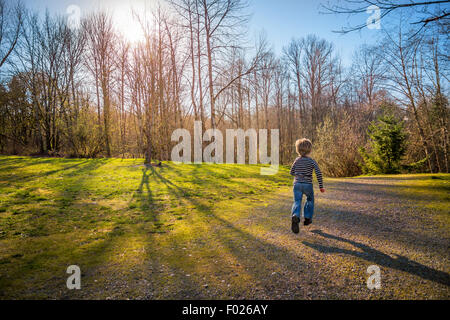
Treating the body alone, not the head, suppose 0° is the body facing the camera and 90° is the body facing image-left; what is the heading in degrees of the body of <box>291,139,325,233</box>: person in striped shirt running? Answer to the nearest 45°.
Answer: approximately 180°

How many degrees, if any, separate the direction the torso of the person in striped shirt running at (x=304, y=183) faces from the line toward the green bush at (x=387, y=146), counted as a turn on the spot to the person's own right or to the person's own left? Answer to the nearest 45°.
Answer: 0° — they already face it
